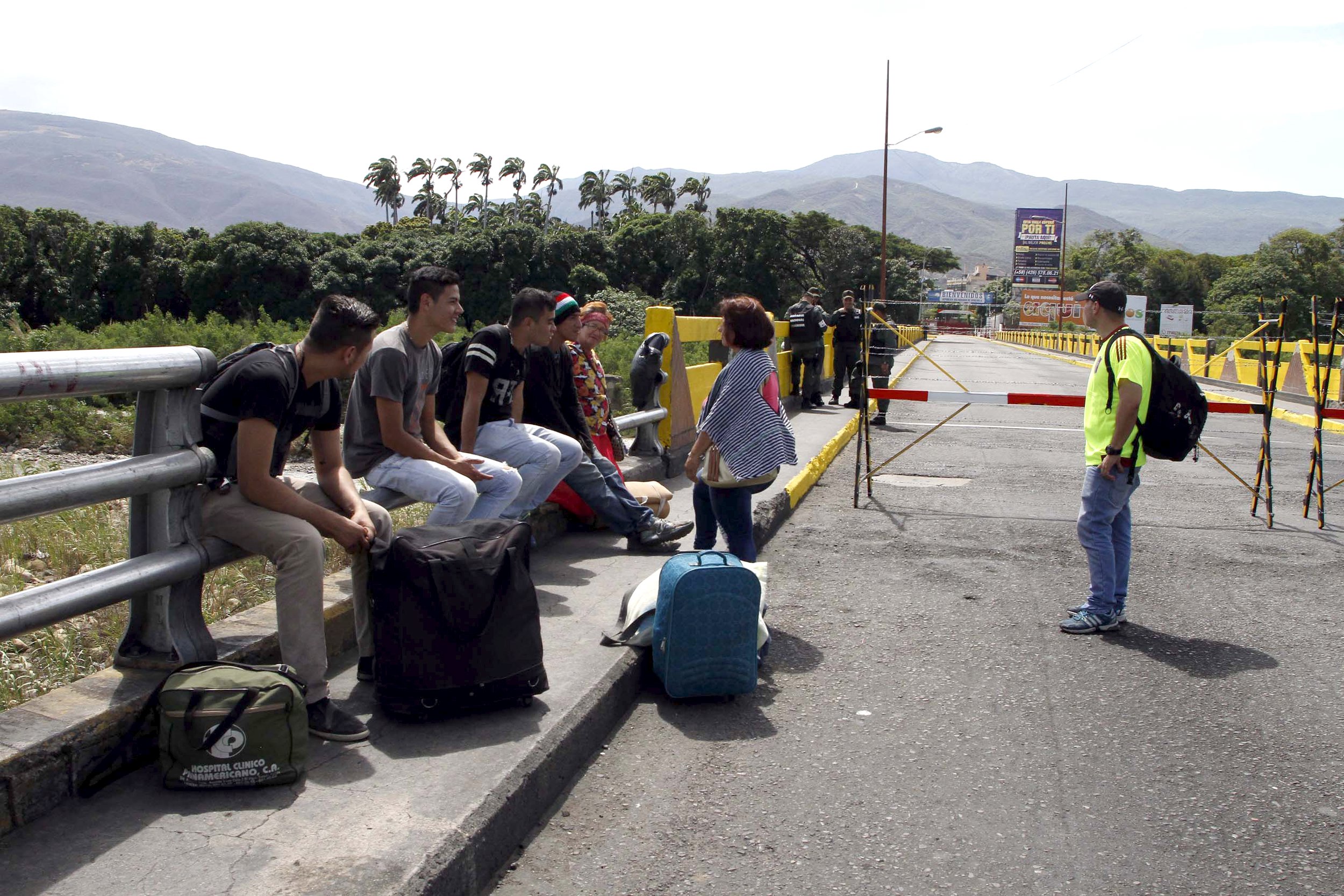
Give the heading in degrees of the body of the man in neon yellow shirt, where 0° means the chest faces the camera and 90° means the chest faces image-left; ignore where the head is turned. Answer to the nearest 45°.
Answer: approximately 90°

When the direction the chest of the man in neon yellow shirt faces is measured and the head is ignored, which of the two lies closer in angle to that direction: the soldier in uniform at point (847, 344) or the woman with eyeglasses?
the woman with eyeglasses

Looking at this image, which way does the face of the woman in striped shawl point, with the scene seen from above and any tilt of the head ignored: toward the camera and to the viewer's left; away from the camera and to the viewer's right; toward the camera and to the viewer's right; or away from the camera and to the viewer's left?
away from the camera and to the viewer's left

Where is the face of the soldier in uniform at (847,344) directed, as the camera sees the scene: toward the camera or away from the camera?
toward the camera

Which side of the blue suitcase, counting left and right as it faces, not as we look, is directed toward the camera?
front

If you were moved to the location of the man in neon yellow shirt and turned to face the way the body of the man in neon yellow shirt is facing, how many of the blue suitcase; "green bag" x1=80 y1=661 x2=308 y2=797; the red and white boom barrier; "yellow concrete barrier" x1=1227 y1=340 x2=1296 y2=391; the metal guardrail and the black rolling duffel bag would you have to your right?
2

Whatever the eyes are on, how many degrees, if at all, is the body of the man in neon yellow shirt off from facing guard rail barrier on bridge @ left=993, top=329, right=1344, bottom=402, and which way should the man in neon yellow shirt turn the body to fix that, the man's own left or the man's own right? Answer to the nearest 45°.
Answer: approximately 90° to the man's own right

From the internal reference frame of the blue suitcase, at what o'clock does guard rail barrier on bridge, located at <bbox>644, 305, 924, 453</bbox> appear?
The guard rail barrier on bridge is roughly at 6 o'clock from the blue suitcase.

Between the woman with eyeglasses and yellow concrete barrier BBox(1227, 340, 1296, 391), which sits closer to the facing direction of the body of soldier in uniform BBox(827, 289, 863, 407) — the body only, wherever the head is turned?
the woman with eyeglasses

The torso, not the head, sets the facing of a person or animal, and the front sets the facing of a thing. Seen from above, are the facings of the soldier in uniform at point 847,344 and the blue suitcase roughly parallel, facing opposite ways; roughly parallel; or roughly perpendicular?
roughly parallel

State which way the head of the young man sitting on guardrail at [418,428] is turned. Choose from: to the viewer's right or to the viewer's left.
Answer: to the viewer's right

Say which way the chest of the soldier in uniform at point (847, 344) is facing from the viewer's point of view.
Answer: toward the camera

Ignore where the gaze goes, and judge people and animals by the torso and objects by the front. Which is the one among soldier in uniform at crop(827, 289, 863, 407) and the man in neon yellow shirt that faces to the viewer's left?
the man in neon yellow shirt

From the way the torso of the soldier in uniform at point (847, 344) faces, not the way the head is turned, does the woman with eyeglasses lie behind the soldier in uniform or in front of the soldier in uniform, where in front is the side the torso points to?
in front

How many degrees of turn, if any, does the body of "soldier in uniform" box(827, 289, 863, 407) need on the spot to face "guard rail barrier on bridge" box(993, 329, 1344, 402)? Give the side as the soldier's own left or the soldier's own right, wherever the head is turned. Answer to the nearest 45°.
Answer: approximately 135° to the soldier's own left
